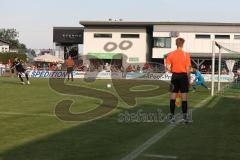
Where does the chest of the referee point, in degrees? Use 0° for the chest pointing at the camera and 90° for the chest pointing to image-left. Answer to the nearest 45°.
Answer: approximately 180°
